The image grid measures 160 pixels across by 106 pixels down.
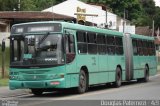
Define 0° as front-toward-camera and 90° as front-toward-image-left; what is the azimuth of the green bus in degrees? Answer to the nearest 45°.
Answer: approximately 45°
